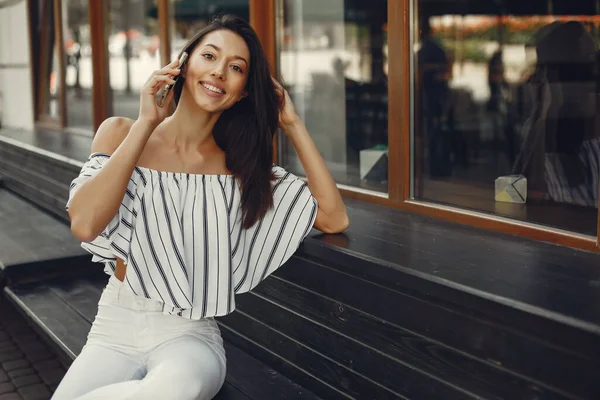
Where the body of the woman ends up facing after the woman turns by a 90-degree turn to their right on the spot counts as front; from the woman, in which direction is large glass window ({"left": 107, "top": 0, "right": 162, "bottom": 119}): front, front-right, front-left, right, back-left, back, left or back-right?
right

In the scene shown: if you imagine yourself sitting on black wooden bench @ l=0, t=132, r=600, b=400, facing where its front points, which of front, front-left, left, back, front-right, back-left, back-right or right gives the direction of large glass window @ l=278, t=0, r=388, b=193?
back-right

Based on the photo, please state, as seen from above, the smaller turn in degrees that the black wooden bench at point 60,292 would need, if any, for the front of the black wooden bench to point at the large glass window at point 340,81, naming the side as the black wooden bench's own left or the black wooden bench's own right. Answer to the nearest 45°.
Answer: approximately 135° to the black wooden bench's own left

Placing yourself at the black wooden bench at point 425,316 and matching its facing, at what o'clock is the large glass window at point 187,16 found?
The large glass window is roughly at 4 o'clock from the black wooden bench.

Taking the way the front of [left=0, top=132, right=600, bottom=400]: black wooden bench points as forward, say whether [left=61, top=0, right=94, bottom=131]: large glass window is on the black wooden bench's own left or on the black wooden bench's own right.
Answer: on the black wooden bench's own right

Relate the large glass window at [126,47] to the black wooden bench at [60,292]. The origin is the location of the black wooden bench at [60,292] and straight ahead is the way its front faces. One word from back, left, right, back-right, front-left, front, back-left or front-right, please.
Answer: back-right

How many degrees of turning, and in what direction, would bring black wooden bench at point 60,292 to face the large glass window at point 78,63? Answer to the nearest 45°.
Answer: approximately 135° to its right
